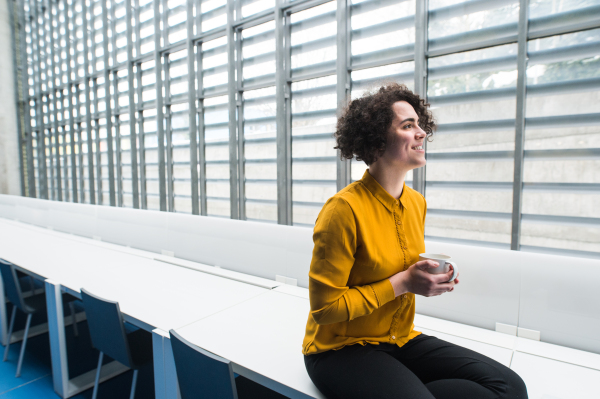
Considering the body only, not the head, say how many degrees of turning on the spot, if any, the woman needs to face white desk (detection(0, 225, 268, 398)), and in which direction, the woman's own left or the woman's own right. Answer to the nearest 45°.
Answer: approximately 135° to the woman's own right

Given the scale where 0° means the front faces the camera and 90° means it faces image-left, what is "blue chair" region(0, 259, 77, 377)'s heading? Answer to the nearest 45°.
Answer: approximately 225°

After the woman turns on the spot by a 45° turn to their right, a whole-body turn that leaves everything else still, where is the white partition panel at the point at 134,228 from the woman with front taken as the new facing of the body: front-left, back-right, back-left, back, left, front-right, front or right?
back-right

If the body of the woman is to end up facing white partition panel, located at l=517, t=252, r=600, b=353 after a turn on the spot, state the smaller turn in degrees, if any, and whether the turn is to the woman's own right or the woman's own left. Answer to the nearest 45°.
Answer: approximately 90° to the woman's own left

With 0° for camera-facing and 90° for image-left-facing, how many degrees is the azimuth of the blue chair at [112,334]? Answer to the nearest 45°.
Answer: approximately 225°

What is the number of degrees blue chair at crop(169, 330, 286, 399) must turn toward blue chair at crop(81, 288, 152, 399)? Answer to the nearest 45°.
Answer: approximately 90° to its left

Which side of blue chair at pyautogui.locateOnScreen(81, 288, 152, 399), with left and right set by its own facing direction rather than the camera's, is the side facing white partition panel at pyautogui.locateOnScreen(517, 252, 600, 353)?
right

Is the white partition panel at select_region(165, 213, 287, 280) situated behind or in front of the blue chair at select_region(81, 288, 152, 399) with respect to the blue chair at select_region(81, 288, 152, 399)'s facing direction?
in front

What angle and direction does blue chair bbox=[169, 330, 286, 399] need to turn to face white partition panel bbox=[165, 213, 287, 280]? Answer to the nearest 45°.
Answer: approximately 45° to its left

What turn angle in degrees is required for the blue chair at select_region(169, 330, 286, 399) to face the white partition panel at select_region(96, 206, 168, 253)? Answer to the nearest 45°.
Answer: approximately 45° to its left

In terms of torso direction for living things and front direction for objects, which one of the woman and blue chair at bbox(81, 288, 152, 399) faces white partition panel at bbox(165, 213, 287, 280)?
the blue chair

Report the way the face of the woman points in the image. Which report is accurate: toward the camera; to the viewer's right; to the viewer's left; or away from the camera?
to the viewer's right

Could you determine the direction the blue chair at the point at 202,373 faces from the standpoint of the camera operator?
facing away from the viewer and to the right of the viewer
